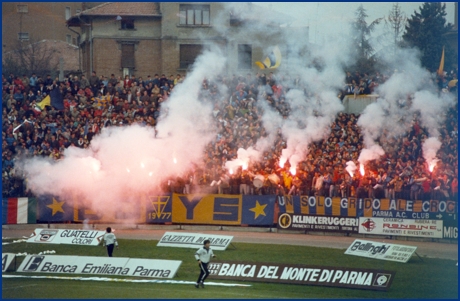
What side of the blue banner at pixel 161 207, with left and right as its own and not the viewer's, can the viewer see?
front

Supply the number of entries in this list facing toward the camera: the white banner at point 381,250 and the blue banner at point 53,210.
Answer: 2

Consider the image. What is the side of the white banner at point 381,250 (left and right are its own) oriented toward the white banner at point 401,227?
back

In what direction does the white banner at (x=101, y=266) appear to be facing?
toward the camera

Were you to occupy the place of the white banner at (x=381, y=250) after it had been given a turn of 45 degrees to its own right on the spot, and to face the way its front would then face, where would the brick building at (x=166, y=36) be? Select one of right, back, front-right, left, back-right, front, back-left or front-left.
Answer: right

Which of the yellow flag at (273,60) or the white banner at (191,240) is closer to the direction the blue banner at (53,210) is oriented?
the white banner

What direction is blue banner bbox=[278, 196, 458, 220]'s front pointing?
toward the camera

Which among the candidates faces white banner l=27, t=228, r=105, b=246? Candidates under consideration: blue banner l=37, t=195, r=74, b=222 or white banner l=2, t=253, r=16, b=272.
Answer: the blue banner

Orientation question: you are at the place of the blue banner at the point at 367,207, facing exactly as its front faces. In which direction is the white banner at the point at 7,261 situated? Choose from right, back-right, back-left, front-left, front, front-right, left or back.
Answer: front-right

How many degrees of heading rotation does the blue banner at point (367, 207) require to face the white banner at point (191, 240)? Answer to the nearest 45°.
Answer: approximately 45° to its right

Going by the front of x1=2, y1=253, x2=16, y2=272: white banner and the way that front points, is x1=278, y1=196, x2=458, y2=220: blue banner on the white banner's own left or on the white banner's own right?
on the white banner's own left

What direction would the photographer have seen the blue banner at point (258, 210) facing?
facing the viewer

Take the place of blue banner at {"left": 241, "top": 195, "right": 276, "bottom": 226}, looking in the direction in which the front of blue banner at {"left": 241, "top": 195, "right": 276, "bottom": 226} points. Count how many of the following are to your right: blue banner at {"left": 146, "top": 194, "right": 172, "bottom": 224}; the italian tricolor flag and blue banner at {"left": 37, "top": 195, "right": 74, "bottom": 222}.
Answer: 3

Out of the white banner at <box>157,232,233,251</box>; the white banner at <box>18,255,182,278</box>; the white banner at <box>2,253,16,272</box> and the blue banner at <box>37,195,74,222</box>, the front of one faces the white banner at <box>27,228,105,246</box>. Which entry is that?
the blue banner

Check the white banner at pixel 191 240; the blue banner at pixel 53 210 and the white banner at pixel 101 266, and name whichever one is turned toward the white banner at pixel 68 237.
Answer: the blue banner

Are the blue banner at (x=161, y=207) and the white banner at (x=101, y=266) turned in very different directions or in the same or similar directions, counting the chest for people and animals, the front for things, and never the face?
same or similar directions

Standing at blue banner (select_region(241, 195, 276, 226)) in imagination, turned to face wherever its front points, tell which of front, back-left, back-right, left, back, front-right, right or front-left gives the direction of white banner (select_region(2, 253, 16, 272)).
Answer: front-right

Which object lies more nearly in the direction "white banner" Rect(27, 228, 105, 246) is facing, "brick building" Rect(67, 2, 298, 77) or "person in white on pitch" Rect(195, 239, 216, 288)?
the person in white on pitch
